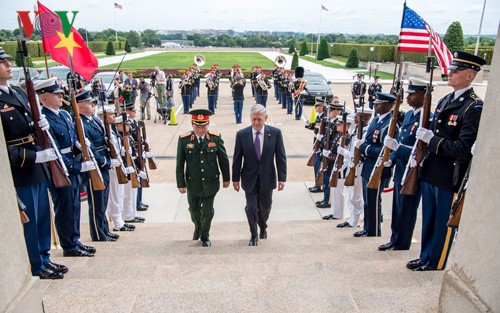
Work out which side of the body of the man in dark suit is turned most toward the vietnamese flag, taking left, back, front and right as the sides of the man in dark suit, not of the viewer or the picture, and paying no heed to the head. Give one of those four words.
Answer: right

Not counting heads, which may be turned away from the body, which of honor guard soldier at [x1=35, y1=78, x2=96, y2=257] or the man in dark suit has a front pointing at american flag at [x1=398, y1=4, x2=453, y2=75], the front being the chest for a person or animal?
the honor guard soldier

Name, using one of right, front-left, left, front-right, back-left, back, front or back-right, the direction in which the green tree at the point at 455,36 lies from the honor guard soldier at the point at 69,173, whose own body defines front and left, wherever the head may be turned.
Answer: front-left

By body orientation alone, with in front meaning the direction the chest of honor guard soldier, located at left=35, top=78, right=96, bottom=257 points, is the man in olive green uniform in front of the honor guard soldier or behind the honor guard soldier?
in front

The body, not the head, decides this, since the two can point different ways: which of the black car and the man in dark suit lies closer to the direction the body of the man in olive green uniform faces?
the man in dark suit

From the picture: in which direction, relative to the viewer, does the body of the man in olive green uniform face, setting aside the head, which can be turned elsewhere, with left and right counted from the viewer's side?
facing the viewer

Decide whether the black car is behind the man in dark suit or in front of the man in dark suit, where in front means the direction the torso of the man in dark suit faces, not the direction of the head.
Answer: behind

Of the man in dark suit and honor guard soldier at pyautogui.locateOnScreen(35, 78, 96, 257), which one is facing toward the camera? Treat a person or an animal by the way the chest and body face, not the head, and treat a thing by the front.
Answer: the man in dark suit

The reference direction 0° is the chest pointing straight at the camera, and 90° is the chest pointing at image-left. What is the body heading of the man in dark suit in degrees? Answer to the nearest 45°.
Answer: approximately 0°

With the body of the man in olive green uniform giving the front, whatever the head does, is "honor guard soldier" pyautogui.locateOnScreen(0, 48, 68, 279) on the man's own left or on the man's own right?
on the man's own right

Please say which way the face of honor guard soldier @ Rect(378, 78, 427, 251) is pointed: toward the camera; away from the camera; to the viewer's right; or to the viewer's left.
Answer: to the viewer's left

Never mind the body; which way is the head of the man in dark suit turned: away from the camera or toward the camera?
toward the camera

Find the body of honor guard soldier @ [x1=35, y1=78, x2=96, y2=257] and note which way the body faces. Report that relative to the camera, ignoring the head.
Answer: to the viewer's right

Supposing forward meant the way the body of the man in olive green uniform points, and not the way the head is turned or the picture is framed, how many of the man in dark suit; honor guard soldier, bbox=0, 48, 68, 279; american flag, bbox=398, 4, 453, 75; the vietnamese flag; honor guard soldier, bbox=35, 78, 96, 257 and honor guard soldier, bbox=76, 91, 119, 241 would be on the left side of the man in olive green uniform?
2
